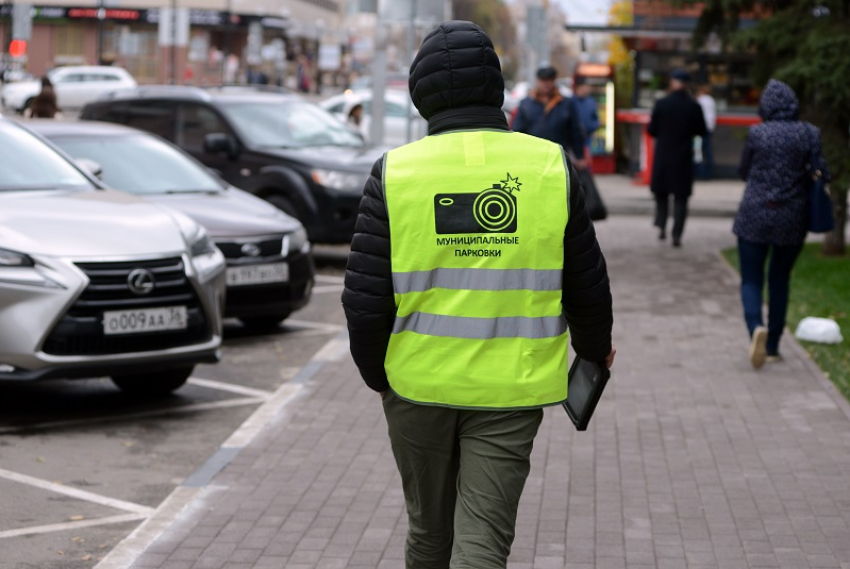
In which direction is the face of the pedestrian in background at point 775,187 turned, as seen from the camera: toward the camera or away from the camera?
away from the camera

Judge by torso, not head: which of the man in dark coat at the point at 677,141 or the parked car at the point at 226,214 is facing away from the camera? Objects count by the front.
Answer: the man in dark coat

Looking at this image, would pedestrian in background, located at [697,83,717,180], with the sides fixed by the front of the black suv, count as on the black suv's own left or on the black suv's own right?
on the black suv's own left

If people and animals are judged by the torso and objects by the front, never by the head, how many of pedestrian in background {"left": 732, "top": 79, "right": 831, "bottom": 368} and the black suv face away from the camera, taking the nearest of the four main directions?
1

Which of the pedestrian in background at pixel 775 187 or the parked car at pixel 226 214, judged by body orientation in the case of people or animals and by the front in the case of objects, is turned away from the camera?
the pedestrian in background

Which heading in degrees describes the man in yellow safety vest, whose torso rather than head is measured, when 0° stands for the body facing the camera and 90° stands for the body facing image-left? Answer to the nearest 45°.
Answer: approximately 180°

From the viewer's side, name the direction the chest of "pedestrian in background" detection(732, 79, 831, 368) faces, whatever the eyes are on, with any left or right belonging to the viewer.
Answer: facing away from the viewer

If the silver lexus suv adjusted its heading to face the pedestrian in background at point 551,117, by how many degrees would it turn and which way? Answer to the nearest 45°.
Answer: approximately 90° to its left

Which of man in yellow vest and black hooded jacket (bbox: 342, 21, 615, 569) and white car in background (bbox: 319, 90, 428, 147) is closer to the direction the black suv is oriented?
the man in yellow vest and black hooded jacket

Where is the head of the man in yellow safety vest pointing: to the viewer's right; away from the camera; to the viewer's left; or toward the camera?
away from the camera

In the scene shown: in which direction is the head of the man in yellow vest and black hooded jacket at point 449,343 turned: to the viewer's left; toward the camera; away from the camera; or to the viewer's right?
away from the camera
